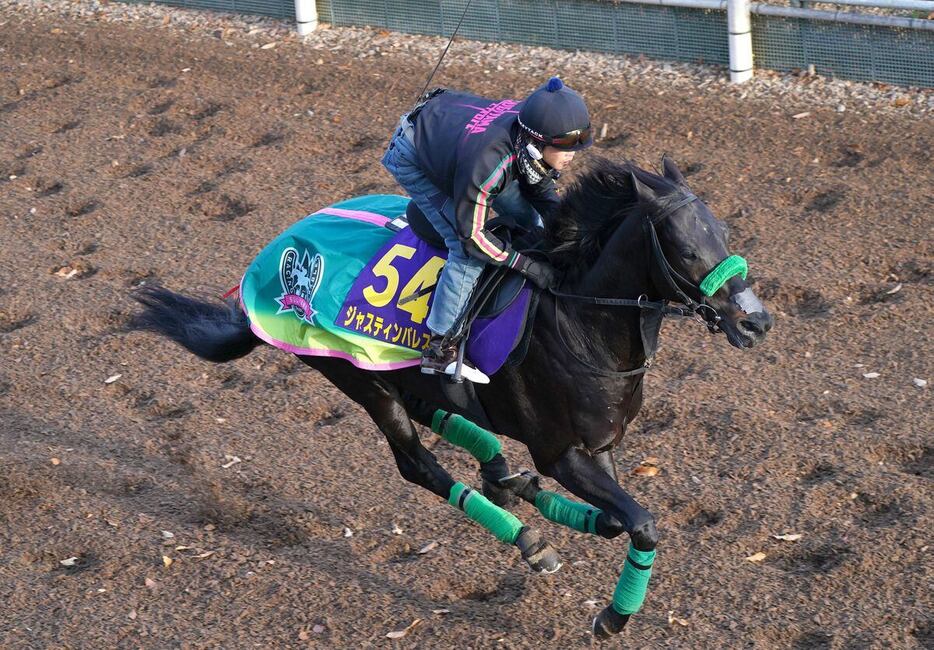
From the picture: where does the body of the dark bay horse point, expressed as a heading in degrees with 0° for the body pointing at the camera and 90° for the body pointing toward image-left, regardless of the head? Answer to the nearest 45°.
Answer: approximately 315°
